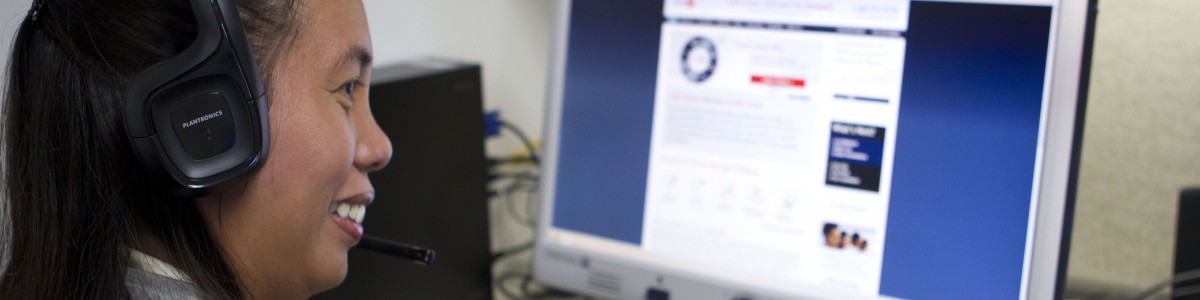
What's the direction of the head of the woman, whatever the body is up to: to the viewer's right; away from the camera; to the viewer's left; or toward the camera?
to the viewer's right

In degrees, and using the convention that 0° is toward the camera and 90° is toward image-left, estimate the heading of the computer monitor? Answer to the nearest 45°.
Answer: approximately 45°

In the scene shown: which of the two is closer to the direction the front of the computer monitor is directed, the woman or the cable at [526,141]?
the woman

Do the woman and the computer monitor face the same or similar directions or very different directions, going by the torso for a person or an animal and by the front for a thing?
very different directions

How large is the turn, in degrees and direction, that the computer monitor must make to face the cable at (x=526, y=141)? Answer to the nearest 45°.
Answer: approximately 90° to its right

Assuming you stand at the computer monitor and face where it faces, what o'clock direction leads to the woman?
The woman is roughly at 12 o'clock from the computer monitor.

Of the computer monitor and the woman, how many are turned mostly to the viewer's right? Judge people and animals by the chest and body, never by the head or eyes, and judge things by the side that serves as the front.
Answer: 1

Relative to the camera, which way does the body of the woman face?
to the viewer's right

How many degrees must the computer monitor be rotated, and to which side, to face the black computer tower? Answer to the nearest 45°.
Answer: approximately 45° to its right
